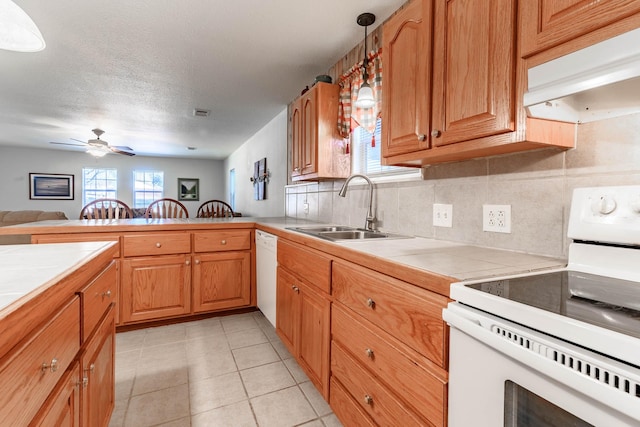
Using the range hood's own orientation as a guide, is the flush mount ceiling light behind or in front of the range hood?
in front

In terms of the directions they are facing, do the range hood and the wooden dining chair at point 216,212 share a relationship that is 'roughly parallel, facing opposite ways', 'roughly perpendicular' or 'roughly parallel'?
roughly perpendicular

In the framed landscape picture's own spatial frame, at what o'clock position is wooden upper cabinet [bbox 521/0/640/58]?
The wooden upper cabinet is roughly at 12 o'clock from the framed landscape picture.

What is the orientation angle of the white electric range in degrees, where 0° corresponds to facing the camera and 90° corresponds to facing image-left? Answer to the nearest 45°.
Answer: approximately 45°
